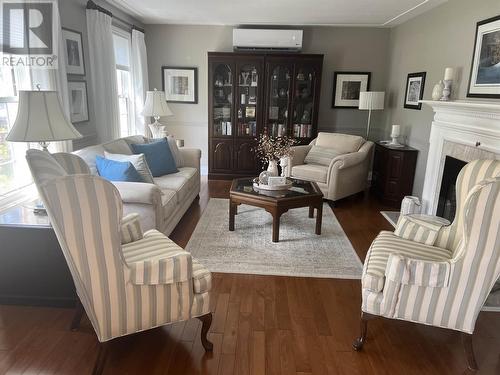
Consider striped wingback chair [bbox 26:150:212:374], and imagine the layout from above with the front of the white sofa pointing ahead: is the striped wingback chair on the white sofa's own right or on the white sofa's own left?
on the white sofa's own right

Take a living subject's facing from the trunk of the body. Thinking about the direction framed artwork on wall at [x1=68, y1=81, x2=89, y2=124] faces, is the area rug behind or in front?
in front

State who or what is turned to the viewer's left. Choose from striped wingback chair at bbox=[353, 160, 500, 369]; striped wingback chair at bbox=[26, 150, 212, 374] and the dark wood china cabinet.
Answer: striped wingback chair at bbox=[353, 160, 500, 369]

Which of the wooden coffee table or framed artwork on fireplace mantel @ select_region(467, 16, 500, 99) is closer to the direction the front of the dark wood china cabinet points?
the wooden coffee table

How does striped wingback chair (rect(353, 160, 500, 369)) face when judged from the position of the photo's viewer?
facing to the left of the viewer

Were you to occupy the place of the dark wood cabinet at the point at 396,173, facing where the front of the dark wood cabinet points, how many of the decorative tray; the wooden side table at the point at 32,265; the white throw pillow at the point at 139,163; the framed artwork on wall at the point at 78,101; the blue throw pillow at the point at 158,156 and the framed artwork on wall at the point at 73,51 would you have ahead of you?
6

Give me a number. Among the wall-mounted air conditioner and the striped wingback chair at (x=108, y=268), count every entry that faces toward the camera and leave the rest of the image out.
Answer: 1

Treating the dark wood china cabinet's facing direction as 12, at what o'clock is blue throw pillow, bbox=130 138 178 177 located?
The blue throw pillow is roughly at 1 o'clock from the dark wood china cabinet.

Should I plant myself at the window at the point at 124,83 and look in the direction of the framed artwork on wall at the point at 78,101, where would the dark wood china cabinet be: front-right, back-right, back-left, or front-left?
back-left

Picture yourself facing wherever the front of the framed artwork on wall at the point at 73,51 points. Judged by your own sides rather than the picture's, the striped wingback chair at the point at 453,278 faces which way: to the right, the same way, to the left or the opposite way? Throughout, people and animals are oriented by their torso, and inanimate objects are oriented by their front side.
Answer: the opposite way

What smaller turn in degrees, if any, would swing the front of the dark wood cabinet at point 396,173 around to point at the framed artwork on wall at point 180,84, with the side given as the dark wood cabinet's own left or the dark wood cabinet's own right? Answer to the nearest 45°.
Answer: approximately 45° to the dark wood cabinet's own right

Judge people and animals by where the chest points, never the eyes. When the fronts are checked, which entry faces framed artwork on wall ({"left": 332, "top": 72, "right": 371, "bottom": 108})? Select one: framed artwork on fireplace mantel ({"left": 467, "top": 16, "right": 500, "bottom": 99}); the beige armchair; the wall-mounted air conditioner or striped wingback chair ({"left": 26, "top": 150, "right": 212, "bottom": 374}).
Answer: the striped wingback chair

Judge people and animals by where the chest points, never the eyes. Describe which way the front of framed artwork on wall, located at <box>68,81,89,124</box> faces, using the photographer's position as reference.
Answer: facing the viewer and to the right of the viewer

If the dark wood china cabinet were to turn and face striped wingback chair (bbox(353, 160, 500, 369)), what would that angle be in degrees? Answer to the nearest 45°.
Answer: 0° — it already faces it

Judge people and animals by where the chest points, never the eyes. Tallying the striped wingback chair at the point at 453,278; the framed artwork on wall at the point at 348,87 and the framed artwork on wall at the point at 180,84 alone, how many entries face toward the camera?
2

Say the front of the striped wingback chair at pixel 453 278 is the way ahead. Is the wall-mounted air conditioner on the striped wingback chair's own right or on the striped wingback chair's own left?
on the striped wingback chair's own right

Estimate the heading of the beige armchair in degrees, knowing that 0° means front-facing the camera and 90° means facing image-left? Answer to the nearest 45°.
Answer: approximately 45°

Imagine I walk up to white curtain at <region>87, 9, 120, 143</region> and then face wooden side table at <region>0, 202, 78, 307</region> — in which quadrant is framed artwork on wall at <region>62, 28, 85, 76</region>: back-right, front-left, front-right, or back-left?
front-right

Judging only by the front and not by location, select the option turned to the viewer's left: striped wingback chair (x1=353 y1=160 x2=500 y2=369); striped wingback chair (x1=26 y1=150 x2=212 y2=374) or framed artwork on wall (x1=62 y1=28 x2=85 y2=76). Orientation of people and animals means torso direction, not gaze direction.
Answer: striped wingback chair (x1=353 y1=160 x2=500 y2=369)

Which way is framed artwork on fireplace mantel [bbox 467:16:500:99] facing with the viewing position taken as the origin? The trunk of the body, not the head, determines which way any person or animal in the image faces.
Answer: facing the viewer and to the left of the viewer

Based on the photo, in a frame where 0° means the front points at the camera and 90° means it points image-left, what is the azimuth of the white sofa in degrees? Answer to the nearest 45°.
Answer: approximately 315°

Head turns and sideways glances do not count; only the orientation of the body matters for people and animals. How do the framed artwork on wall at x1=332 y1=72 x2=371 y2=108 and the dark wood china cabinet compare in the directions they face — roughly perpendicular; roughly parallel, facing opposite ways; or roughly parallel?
roughly parallel

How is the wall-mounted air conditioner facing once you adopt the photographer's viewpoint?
facing the viewer
